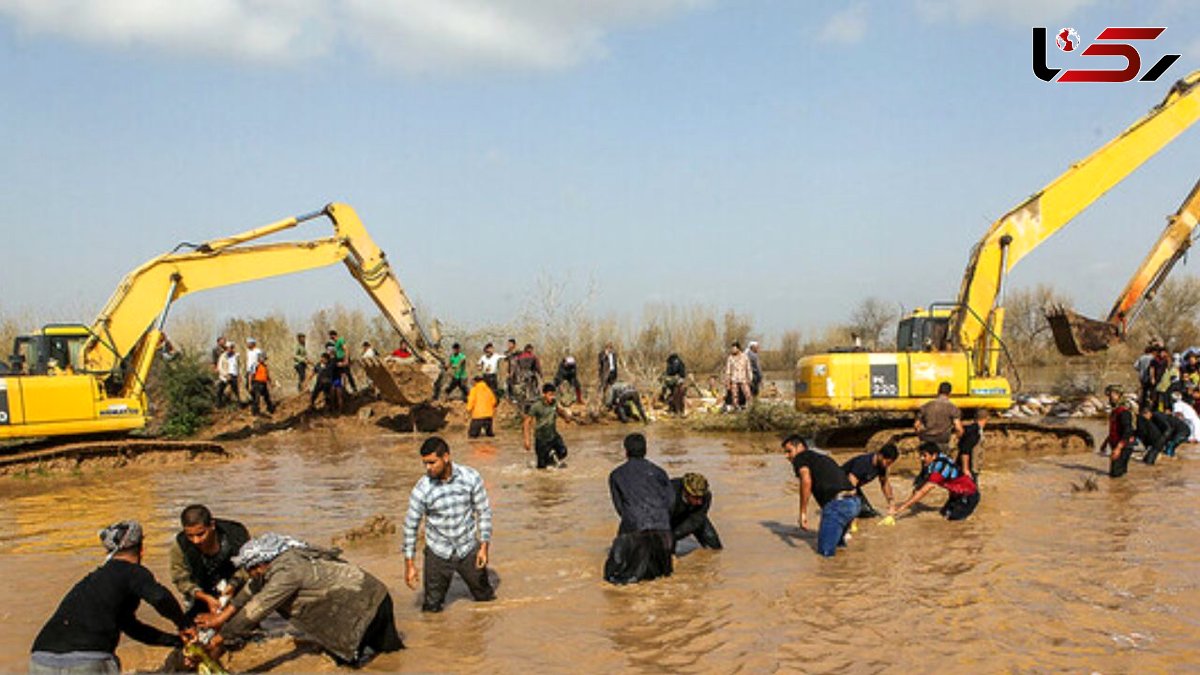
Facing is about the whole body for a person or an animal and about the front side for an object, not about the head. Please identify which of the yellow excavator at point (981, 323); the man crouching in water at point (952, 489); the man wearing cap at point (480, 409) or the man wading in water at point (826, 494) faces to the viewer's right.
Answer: the yellow excavator

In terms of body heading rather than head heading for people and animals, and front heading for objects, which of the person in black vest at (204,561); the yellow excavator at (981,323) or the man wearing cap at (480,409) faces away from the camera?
the man wearing cap

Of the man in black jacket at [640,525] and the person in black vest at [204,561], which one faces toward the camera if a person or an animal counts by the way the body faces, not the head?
the person in black vest at [204,561]

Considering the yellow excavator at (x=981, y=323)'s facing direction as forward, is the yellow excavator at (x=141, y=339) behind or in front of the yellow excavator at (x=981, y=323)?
behind

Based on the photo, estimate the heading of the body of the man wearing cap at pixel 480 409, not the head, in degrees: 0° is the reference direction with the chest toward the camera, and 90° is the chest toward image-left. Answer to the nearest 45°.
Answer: approximately 180°

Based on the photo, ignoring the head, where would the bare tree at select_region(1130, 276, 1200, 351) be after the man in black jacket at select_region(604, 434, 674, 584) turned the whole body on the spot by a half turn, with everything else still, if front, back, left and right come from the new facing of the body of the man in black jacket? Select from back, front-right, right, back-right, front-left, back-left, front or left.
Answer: back-left

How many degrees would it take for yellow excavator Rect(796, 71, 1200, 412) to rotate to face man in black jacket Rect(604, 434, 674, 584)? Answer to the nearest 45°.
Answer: approximately 90° to its right

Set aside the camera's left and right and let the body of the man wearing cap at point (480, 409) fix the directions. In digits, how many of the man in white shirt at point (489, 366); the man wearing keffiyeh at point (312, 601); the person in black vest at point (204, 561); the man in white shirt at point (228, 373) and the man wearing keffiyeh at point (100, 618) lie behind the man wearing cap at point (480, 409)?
3

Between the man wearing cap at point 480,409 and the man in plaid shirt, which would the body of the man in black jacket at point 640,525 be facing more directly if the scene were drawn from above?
the man wearing cap

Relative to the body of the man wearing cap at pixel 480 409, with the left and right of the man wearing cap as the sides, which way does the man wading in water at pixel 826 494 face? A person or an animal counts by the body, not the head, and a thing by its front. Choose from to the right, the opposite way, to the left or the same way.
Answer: to the left

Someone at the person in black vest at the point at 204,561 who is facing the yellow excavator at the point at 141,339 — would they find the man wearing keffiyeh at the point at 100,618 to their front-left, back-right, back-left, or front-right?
back-left

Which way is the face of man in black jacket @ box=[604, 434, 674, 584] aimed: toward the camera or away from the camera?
away from the camera

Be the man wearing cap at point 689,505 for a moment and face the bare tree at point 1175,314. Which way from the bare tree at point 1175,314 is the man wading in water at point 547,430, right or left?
left

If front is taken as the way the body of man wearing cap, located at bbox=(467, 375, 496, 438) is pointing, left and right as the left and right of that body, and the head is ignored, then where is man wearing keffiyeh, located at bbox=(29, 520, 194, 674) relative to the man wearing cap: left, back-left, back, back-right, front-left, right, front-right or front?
back

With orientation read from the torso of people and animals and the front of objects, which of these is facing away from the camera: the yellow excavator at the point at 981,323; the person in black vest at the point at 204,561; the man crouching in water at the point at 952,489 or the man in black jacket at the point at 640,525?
the man in black jacket at the point at 640,525

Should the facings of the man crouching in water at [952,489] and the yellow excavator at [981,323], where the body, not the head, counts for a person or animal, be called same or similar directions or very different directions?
very different directions

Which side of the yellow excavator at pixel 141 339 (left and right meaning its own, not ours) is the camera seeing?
right

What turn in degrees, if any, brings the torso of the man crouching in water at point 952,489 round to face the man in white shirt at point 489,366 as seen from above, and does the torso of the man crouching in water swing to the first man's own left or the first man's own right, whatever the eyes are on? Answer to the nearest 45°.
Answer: approximately 45° to the first man's own right

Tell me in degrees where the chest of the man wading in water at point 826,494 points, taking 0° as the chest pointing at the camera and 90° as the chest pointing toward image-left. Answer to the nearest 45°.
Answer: approximately 90°

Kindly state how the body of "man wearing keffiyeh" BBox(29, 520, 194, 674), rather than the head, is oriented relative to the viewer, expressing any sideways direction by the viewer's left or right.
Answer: facing away from the viewer and to the right of the viewer
